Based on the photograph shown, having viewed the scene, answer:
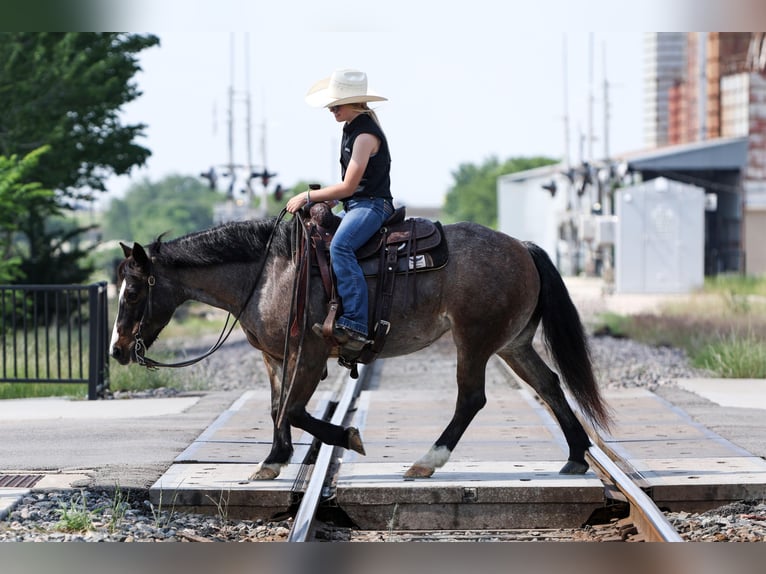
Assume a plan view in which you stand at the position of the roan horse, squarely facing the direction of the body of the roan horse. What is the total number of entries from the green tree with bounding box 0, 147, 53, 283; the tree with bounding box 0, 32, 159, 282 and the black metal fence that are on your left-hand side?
0

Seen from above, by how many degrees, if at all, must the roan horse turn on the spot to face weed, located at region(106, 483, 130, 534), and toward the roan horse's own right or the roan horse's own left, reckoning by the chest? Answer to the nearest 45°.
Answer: approximately 45° to the roan horse's own left

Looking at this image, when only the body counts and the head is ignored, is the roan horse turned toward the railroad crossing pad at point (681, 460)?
no

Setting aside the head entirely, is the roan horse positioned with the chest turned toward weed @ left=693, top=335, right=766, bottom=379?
no

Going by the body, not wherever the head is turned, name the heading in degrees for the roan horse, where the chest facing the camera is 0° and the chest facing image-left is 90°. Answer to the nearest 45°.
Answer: approximately 90°

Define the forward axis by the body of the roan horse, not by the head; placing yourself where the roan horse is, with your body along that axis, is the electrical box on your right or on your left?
on your right

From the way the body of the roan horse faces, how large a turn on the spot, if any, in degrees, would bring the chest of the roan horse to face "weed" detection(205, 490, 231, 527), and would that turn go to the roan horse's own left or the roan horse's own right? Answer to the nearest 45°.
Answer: approximately 45° to the roan horse's own left

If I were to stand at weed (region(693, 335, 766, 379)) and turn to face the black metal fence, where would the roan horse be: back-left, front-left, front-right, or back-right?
front-left
